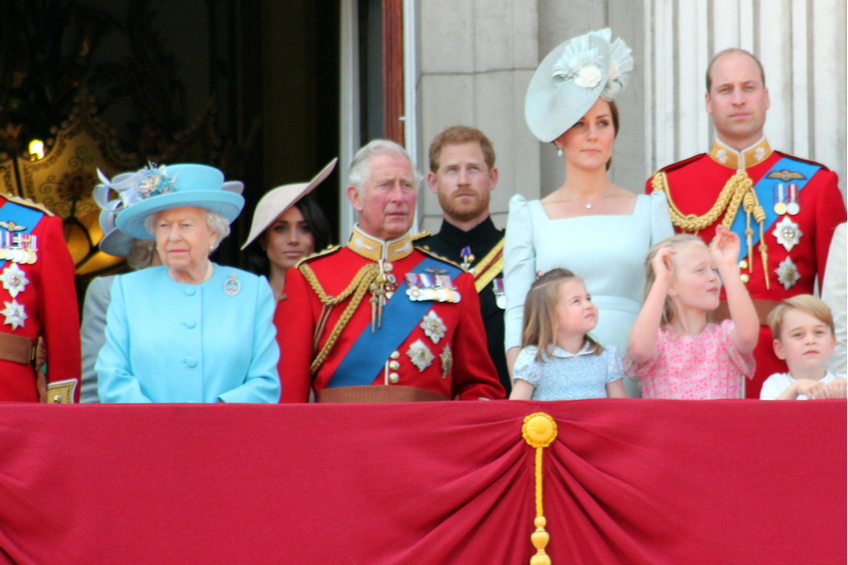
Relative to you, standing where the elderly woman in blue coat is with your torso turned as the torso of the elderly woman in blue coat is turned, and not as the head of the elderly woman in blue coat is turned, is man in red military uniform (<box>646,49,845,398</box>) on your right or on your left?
on your left

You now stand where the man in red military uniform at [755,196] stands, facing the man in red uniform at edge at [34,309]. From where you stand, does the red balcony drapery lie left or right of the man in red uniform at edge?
left

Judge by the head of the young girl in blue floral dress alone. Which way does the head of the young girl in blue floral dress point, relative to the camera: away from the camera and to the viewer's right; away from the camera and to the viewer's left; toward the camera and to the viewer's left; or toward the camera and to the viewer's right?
toward the camera and to the viewer's right

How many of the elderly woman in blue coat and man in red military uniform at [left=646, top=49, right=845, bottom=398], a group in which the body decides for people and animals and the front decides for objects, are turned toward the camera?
2

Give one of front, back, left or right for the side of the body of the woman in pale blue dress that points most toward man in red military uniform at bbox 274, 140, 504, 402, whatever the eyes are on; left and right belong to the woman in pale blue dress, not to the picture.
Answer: right

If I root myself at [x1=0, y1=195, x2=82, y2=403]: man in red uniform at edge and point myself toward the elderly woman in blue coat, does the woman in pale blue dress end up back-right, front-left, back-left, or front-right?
front-left

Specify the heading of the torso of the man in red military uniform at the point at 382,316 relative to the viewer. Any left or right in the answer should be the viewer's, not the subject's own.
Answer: facing the viewer

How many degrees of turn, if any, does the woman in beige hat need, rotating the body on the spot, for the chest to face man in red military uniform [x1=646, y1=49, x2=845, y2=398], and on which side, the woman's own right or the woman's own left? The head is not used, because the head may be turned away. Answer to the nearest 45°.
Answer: approximately 90° to the woman's own left

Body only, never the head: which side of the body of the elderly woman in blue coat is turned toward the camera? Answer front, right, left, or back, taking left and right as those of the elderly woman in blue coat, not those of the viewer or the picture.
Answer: front

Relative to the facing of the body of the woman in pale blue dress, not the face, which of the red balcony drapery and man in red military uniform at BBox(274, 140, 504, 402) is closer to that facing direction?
the red balcony drapery

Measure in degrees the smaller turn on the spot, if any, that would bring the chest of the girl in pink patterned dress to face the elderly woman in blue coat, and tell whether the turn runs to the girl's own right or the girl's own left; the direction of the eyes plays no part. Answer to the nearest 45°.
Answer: approximately 90° to the girl's own right

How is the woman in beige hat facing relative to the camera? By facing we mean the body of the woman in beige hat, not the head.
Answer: toward the camera

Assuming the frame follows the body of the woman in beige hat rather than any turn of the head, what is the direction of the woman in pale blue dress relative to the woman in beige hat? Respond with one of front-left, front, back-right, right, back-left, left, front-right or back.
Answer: front-left
